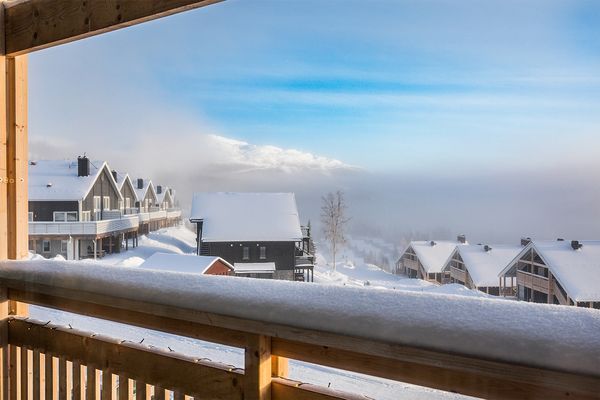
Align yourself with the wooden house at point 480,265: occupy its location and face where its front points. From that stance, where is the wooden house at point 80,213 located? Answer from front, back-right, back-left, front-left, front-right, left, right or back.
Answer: front-right
